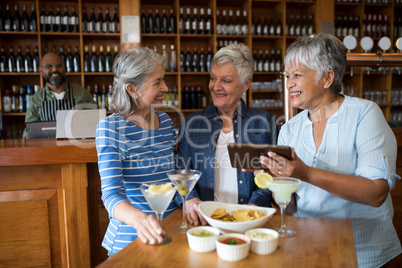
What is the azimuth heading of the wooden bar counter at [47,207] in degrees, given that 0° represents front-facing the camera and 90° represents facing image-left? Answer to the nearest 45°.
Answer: approximately 0°

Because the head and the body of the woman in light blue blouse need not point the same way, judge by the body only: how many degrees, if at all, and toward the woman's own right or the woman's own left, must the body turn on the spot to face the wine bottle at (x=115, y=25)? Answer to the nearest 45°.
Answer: approximately 90° to the woman's own right

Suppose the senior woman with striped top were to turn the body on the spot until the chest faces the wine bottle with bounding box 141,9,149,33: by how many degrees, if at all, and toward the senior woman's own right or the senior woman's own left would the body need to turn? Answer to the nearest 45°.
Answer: approximately 135° to the senior woman's own left

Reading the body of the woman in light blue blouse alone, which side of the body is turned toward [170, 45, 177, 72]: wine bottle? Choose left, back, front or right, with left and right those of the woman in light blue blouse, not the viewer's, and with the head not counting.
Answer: right

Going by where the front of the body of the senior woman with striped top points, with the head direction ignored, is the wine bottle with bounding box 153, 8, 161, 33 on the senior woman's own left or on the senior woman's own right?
on the senior woman's own left

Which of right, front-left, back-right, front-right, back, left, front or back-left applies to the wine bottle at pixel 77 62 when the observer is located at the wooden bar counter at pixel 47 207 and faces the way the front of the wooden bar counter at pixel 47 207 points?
back

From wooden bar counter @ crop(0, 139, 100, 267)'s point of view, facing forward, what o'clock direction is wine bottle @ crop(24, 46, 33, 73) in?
The wine bottle is roughly at 6 o'clock from the wooden bar counter.

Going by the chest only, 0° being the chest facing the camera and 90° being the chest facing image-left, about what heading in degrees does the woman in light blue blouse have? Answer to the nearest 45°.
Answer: approximately 45°
